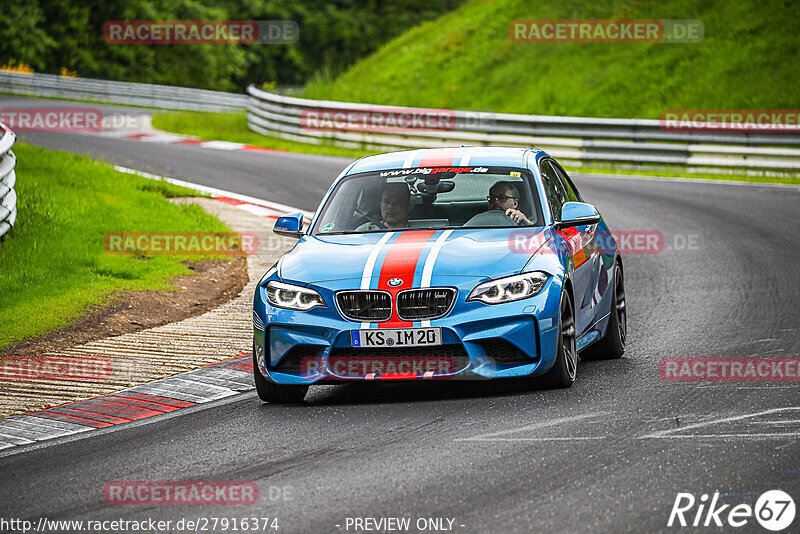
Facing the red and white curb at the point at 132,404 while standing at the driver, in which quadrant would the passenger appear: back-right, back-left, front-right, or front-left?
front-right

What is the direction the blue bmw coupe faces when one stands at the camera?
facing the viewer

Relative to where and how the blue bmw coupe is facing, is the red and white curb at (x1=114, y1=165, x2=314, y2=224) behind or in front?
behind

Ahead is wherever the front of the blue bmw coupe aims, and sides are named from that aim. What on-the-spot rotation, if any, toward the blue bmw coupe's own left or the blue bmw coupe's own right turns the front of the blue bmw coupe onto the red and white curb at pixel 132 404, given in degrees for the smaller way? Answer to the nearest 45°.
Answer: approximately 90° to the blue bmw coupe's own right

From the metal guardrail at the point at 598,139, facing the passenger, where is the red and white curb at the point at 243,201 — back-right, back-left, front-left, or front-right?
front-right

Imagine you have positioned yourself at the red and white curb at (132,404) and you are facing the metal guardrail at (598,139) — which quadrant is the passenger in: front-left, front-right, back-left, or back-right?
front-right

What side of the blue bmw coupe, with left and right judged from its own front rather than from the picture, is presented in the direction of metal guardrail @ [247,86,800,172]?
back

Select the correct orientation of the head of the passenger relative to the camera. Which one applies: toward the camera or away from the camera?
toward the camera

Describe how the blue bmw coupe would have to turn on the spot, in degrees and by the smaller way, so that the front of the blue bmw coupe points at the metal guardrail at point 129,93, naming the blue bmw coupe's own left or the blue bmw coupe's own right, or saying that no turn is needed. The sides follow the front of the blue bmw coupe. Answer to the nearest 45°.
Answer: approximately 180°

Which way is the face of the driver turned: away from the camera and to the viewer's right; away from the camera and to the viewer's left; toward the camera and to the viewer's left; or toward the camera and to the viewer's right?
toward the camera and to the viewer's left

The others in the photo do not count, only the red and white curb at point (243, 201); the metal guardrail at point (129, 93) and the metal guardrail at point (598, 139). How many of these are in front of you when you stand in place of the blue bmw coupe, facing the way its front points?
0
